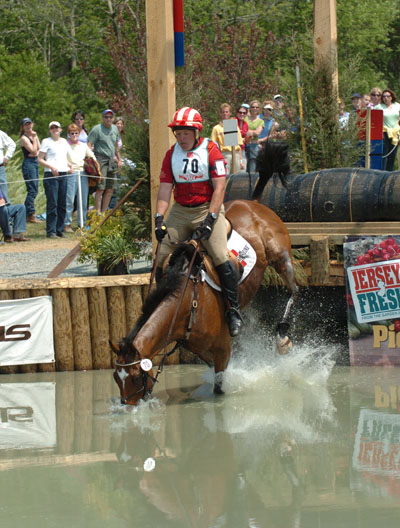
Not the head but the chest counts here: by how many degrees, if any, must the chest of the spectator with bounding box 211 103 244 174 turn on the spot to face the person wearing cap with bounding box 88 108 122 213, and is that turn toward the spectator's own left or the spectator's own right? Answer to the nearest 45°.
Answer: approximately 135° to the spectator's own right

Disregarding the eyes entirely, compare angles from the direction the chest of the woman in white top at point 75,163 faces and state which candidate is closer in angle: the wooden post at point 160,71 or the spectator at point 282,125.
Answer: the wooden post

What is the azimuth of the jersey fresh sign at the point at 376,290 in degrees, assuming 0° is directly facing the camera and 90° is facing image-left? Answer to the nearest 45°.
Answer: approximately 0°

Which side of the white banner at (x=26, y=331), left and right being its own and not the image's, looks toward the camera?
front

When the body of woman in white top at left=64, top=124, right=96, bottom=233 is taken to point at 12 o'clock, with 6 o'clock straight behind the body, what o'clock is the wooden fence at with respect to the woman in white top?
The wooden fence is roughly at 12 o'clock from the woman in white top.

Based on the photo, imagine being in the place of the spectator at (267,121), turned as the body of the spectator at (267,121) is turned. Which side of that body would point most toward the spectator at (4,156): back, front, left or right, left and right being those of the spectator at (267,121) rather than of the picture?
right

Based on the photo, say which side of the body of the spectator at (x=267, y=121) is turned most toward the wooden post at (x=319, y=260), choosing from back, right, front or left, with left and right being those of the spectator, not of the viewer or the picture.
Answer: front

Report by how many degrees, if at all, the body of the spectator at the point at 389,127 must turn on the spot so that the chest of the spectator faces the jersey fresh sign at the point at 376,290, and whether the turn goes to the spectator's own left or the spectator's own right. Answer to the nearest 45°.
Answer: approximately 45° to the spectator's own left

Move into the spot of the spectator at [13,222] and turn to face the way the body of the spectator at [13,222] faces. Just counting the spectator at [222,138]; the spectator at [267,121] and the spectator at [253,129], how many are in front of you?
3

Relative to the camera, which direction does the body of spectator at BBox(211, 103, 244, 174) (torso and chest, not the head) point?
toward the camera

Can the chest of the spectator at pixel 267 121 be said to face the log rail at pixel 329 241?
yes

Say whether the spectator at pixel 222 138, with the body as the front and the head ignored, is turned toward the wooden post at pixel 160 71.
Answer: yes

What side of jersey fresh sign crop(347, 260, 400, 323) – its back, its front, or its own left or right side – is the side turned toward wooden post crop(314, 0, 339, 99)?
back

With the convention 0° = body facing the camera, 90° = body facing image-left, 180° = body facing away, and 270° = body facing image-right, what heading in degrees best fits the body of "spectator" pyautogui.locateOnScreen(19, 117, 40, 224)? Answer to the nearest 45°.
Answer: approximately 315°

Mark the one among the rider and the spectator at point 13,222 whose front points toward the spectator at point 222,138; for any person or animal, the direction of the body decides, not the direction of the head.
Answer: the spectator at point 13,222
